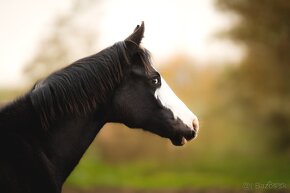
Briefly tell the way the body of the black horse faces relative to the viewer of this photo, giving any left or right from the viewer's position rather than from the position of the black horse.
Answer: facing to the right of the viewer
